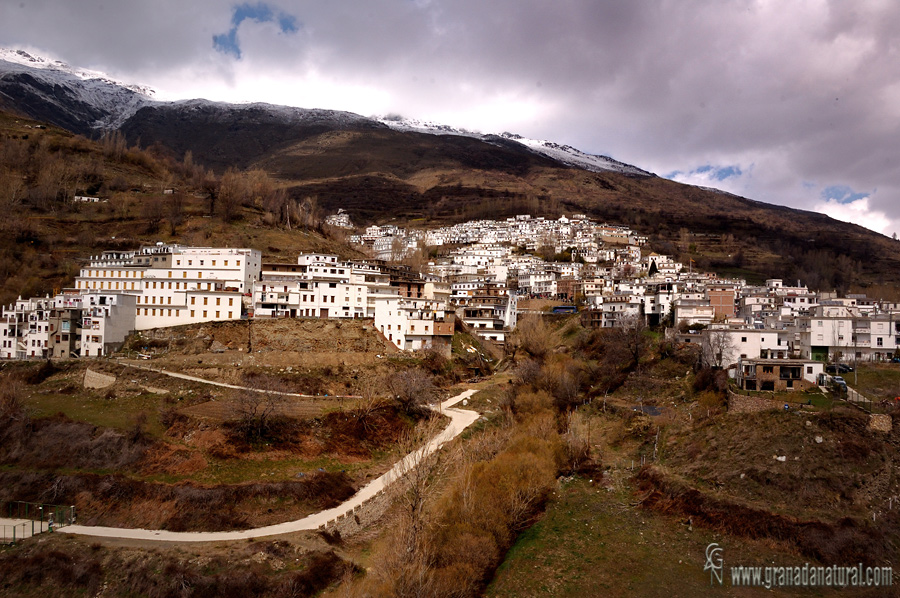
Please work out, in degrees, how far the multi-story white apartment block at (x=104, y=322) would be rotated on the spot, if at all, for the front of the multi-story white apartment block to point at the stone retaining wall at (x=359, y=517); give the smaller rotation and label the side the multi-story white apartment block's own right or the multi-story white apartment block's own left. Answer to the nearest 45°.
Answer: approximately 45° to the multi-story white apartment block's own left

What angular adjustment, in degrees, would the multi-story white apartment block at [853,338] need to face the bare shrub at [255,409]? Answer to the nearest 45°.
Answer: approximately 45° to its right

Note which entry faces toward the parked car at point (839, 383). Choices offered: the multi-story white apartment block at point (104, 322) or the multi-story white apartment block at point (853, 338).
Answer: the multi-story white apartment block at point (853, 338)

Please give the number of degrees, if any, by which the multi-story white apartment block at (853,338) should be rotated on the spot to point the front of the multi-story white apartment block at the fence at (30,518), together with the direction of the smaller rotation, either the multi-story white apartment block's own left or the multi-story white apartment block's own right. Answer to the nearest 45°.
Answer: approximately 45° to the multi-story white apartment block's own right

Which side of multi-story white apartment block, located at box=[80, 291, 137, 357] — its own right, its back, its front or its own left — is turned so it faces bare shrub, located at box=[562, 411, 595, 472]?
left

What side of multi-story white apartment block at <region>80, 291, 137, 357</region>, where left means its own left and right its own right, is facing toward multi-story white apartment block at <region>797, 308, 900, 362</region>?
left

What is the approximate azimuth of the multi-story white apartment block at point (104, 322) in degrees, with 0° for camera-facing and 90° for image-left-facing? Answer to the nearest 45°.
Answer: approximately 45°

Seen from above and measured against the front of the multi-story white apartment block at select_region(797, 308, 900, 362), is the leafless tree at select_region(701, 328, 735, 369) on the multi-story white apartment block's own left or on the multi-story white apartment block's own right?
on the multi-story white apartment block's own right

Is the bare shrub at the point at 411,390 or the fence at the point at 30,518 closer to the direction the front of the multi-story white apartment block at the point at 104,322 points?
the fence

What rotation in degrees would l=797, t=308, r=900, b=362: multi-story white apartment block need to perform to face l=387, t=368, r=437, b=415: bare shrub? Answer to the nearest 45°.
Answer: approximately 45° to its right
